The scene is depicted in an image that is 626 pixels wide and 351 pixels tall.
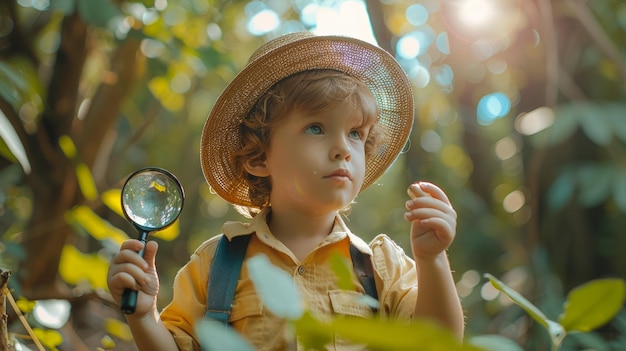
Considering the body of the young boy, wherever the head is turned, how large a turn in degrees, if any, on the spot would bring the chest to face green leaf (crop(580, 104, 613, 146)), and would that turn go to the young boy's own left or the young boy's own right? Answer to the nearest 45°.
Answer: approximately 135° to the young boy's own left

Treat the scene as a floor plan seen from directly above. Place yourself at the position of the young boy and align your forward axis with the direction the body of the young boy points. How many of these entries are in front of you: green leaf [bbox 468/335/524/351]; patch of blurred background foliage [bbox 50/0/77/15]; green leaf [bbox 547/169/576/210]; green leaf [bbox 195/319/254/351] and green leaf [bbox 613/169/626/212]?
2

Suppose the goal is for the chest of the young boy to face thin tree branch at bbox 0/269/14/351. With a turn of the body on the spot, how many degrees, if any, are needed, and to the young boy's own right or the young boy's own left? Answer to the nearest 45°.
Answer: approximately 45° to the young boy's own right

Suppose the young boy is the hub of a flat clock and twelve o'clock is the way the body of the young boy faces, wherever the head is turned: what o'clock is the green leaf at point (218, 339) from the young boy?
The green leaf is roughly at 12 o'clock from the young boy.

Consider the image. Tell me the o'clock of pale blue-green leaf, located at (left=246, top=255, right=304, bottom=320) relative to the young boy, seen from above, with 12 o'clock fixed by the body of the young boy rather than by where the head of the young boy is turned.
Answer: The pale blue-green leaf is roughly at 12 o'clock from the young boy.

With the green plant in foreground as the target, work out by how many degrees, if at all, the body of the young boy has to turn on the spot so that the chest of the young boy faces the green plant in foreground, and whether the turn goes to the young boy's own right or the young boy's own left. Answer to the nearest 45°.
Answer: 0° — they already face it

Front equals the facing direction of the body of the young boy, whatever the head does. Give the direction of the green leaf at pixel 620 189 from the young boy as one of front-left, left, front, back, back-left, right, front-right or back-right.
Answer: back-left

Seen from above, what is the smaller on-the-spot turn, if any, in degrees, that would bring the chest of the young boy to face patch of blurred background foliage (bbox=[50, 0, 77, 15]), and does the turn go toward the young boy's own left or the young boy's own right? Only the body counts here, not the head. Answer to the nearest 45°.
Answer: approximately 135° to the young boy's own right

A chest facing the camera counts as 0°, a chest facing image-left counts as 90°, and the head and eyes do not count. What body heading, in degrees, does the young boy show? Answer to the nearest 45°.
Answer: approximately 0°

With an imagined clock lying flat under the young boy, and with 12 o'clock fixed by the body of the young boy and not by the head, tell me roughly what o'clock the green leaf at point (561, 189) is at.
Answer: The green leaf is roughly at 7 o'clock from the young boy.

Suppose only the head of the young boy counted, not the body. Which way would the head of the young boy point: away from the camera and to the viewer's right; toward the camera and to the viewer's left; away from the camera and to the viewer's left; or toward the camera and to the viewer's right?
toward the camera and to the viewer's right
